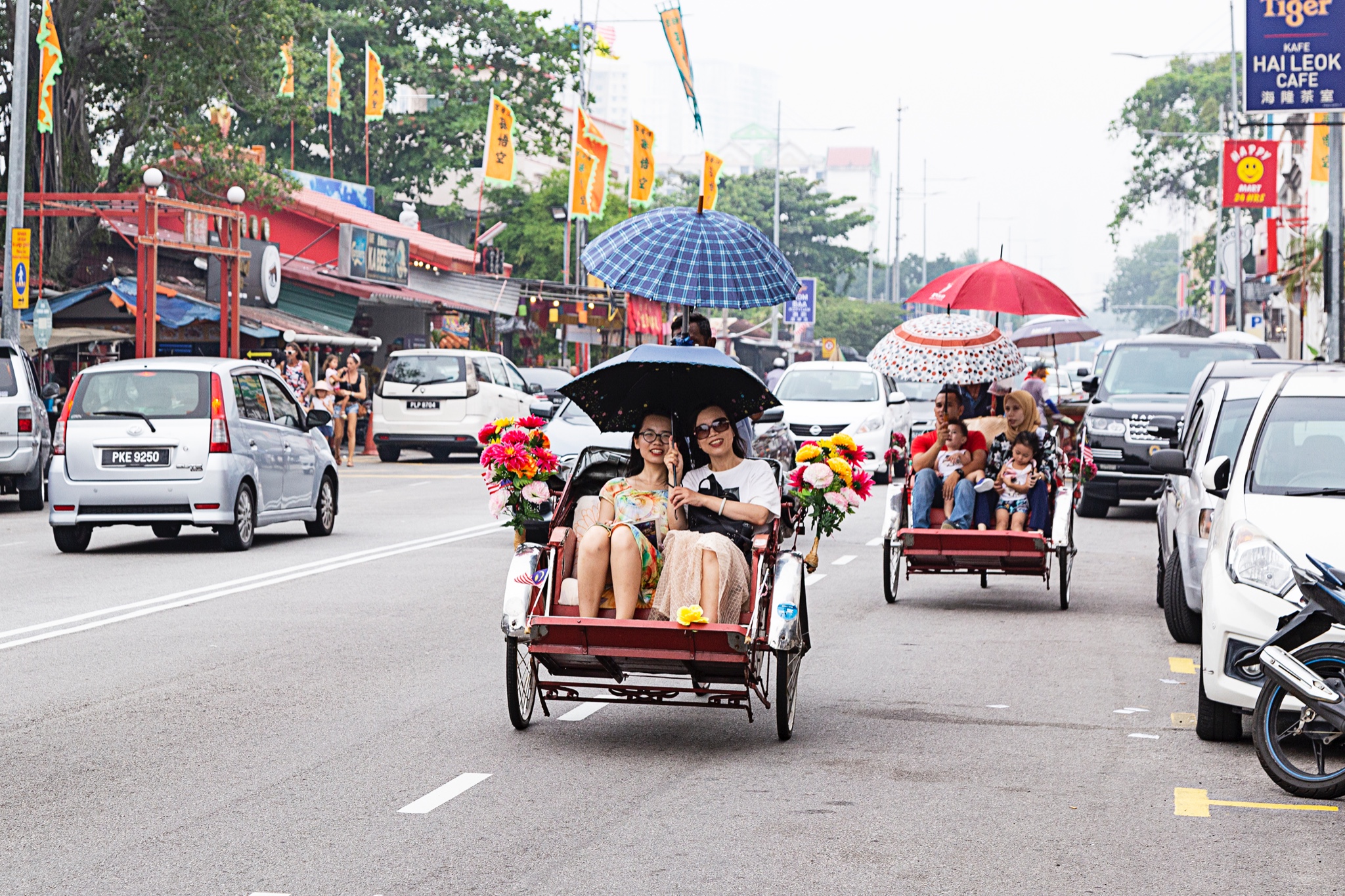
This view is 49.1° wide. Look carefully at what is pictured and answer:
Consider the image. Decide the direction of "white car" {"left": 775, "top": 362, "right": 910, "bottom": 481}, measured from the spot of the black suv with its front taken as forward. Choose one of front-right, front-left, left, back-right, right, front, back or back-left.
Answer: back-right

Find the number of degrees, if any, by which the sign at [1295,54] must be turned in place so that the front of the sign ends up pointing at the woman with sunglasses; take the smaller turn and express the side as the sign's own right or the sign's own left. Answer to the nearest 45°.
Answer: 0° — it already faces them

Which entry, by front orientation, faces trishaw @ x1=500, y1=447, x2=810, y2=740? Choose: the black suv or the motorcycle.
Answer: the black suv

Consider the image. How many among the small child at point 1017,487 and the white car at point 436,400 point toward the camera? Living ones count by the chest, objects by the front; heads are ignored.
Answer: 1

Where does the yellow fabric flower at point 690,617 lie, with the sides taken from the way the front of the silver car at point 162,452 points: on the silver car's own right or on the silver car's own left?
on the silver car's own right

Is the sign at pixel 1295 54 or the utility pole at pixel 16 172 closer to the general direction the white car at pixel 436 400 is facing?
the sign

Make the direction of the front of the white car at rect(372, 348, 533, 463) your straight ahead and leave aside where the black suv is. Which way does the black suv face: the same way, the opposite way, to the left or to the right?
the opposite way

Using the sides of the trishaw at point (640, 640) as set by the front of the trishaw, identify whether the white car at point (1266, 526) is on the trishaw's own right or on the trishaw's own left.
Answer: on the trishaw's own left

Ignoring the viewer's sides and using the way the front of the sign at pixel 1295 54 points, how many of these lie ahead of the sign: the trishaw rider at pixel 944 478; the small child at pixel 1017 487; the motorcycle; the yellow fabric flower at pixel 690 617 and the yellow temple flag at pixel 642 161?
4

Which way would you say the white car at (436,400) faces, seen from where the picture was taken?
facing away from the viewer and to the right of the viewer
